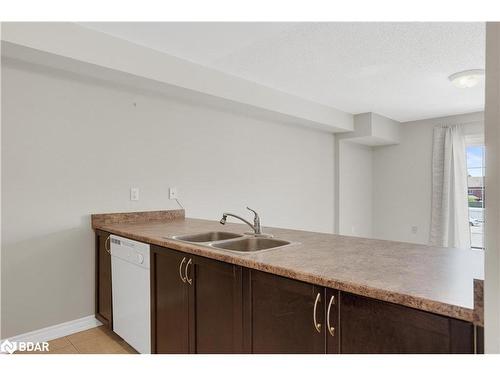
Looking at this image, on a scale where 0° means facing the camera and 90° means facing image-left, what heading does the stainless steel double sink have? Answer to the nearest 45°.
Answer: approximately 45°

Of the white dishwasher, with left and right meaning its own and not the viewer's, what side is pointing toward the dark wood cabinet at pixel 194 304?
left

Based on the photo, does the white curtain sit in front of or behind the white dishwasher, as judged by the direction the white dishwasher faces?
behind

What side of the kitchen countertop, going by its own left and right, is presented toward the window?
back
